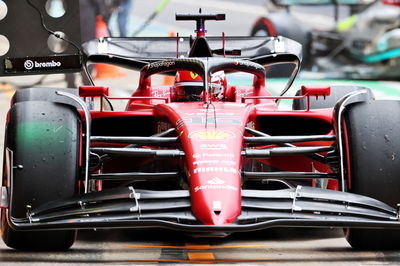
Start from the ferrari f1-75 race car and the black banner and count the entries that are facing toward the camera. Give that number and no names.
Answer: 2

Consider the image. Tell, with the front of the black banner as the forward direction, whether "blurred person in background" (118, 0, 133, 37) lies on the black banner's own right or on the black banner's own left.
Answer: on the black banner's own left

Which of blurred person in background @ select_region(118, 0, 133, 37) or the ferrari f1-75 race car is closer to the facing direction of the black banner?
the ferrari f1-75 race car

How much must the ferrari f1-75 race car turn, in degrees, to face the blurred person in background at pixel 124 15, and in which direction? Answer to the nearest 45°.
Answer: approximately 180°

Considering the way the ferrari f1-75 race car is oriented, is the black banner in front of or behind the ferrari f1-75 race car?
behind

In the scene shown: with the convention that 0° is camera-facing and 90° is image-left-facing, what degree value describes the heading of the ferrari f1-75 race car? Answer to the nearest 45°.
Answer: approximately 0°
